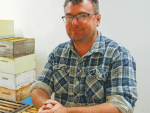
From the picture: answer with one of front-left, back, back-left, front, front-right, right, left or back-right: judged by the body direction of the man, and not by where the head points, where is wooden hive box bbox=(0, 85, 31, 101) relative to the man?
right

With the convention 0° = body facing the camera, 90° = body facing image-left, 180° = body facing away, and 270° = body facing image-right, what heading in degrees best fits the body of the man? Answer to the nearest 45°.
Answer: approximately 45°

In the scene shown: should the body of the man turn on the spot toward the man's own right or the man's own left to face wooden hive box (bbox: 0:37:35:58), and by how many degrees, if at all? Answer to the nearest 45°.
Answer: approximately 90° to the man's own right

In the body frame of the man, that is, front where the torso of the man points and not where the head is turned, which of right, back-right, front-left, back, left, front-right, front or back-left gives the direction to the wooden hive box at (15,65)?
right

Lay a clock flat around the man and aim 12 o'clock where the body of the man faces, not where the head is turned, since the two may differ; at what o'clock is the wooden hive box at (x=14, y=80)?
The wooden hive box is roughly at 3 o'clock from the man.

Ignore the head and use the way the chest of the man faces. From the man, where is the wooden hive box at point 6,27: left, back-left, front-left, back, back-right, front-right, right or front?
right
